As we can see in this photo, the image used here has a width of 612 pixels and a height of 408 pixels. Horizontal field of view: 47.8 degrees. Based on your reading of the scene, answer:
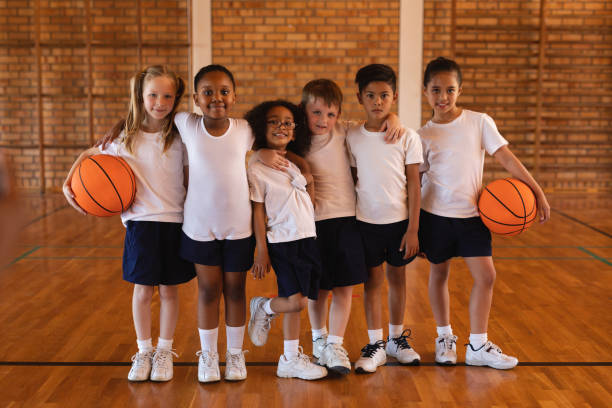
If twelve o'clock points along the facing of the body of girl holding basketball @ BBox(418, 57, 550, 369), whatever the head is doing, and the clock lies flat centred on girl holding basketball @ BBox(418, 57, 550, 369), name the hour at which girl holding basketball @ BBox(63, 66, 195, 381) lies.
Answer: girl holding basketball @ BBox(63, 66, 195, 381) is roughly at 2 o'clock from girl holding basketball @ BBox(418, 57, 550, 369).

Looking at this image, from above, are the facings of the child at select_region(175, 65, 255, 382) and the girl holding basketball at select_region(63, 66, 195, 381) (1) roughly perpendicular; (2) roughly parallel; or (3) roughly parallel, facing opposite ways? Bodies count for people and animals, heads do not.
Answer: roughly parallel

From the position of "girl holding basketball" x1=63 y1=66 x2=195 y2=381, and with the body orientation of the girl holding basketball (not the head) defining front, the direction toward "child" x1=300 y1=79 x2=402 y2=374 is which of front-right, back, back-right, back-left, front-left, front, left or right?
left

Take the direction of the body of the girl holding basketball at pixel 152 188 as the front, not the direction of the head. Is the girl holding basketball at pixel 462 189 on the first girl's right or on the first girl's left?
on the first girl's left

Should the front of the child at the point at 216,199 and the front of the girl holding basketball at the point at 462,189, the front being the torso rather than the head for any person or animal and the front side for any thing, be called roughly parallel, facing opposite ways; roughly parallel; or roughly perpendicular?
roughly parallel

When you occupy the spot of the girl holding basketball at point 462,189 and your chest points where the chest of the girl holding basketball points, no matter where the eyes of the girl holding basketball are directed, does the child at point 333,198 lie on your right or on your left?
on your right

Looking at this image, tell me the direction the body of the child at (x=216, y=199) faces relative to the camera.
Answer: toward the camera

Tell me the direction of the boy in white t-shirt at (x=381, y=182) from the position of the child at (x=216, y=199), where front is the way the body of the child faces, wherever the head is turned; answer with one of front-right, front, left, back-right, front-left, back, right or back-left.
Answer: left

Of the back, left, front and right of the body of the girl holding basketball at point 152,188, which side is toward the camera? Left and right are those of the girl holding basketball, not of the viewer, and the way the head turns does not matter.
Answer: front

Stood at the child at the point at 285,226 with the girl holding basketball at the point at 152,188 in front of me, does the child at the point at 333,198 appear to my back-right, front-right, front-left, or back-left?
back-right

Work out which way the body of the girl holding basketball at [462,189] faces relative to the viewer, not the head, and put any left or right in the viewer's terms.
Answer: facing the viewer
